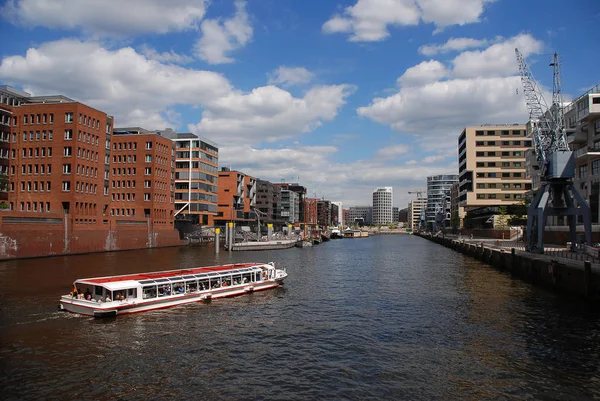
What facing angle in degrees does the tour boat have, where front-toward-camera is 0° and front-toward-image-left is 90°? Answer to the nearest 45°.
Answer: approximately 225°
